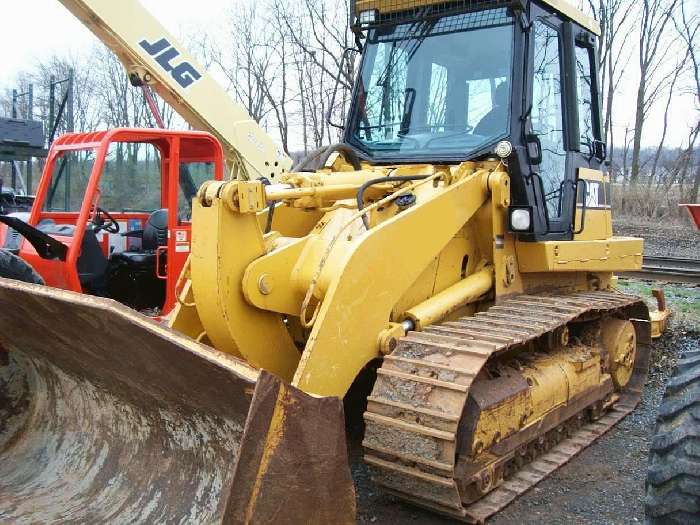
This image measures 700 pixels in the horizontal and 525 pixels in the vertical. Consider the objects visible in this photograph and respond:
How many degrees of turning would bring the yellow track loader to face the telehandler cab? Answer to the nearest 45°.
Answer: approximately 90° to its right

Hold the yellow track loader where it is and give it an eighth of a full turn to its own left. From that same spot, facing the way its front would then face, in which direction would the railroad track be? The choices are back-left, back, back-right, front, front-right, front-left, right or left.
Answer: back-left

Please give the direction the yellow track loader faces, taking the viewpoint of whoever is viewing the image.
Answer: facing the viewer and to the left of the viewer
